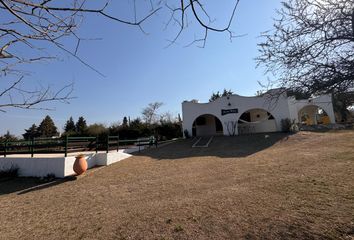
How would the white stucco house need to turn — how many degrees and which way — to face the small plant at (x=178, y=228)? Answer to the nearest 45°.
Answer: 0° — it already faces it

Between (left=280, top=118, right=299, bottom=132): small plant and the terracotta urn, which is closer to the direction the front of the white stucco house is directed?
the terracotta urn

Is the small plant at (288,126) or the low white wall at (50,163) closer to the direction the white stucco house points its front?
the low white wall

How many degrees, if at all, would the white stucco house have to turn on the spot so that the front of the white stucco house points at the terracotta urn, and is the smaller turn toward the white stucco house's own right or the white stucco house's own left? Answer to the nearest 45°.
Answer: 0° — it already faces it

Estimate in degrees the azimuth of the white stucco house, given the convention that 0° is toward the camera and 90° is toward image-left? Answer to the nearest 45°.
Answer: approximately 0°
